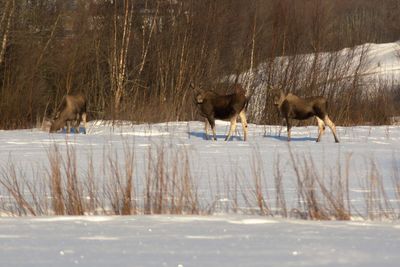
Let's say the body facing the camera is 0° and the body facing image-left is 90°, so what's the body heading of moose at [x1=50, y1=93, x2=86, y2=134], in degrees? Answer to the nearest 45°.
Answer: approximately 90°

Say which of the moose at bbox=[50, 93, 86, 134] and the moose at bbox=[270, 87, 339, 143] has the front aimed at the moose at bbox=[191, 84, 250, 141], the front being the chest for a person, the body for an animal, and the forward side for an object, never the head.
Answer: the moose at bbox=[270, 87, 339, 143]

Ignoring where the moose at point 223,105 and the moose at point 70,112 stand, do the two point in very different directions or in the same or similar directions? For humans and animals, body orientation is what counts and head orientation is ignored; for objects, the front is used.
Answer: same or similar directions

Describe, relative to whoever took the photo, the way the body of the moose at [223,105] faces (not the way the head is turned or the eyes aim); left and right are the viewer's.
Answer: facing to the left of the viewer

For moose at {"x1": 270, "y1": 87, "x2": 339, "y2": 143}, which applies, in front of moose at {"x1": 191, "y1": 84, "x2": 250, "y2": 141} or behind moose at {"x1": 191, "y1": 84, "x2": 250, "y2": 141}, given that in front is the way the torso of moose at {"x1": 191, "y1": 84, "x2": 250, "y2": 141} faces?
behind

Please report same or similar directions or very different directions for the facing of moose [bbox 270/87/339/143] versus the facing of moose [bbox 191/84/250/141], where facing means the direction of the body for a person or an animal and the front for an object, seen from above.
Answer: same or similar directions

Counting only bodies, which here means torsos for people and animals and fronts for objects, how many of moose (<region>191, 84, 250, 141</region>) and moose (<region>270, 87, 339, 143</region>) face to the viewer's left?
2

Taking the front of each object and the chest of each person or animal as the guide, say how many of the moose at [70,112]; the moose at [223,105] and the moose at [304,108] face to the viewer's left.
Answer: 3

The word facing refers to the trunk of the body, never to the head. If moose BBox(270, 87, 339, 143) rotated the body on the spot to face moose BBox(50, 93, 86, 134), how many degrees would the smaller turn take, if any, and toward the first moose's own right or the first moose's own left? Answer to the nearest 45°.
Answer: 0° — it already faces it

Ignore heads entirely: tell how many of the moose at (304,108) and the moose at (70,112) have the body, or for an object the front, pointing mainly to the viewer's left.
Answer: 2

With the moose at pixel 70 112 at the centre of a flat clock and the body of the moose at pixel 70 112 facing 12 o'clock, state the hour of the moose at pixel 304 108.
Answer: the moose at pixel 304 108 is roughly at 7 o'clock from the moose at pixel 70 112.

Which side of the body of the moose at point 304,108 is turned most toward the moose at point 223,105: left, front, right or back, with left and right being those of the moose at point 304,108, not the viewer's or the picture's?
front

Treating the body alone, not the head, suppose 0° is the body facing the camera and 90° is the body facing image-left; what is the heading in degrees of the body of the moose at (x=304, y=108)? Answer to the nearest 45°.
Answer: approximately 90°
